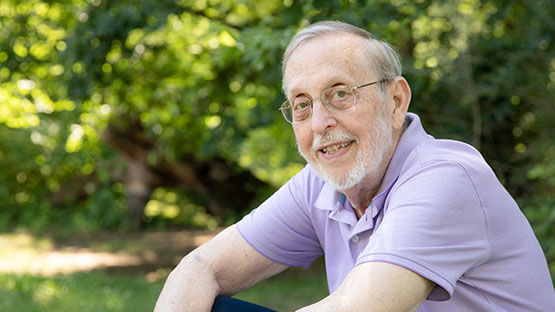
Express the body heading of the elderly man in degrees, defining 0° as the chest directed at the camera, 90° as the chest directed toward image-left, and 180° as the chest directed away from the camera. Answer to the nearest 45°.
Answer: approximately 45°
